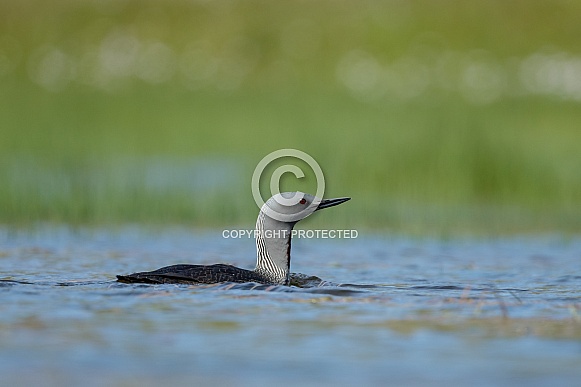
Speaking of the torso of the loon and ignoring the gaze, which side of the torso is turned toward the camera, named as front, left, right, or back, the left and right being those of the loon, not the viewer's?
right
